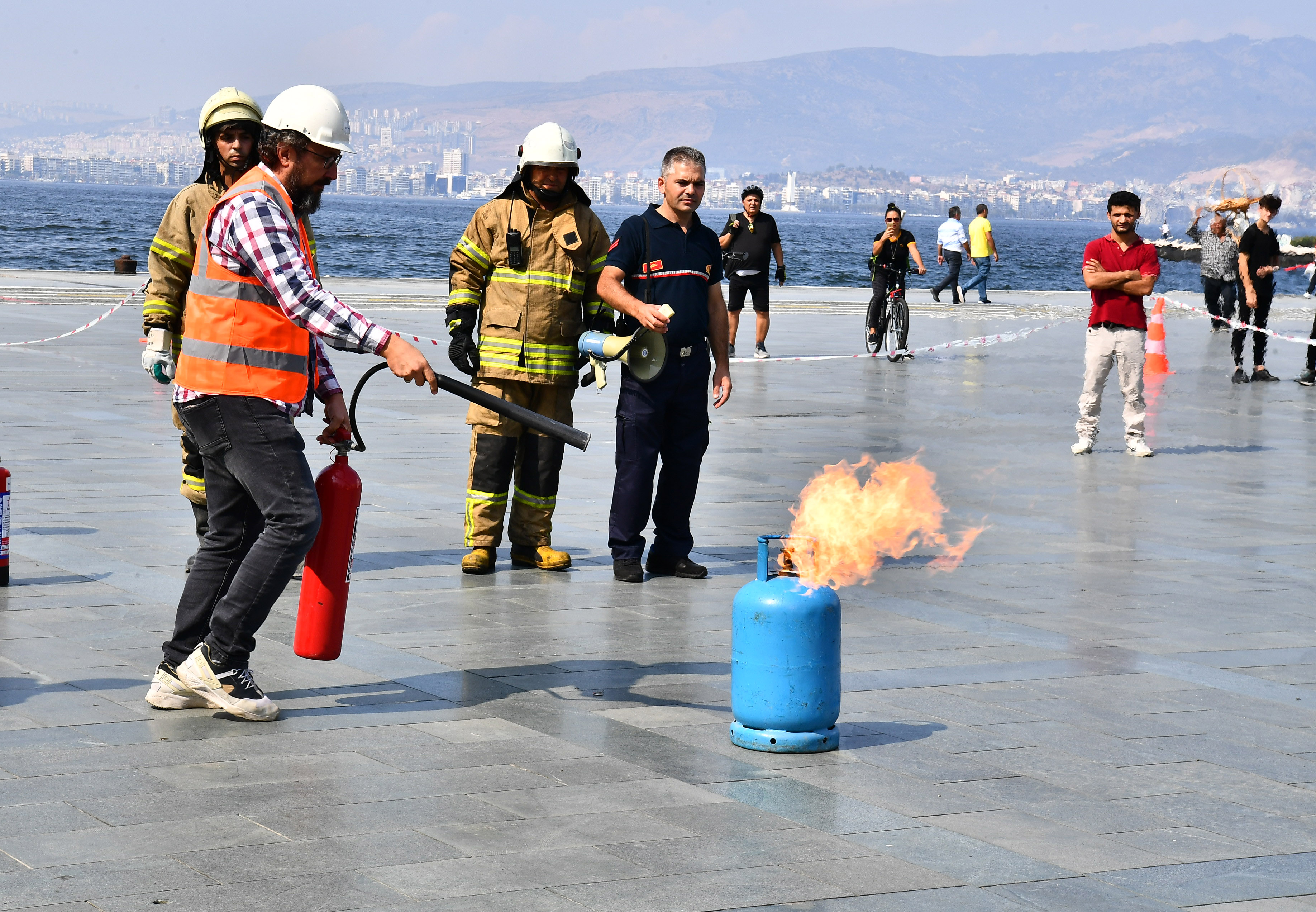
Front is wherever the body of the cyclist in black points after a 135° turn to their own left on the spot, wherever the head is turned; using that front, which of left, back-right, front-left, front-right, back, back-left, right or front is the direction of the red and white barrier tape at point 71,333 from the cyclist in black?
back-left

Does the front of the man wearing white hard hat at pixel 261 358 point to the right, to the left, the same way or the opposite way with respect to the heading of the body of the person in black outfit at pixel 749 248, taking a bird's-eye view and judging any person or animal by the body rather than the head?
to the left

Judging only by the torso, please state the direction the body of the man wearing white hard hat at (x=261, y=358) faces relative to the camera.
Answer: to the viewer's right

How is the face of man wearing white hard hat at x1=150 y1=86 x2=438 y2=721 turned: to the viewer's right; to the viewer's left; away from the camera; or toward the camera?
to the viewer's right
